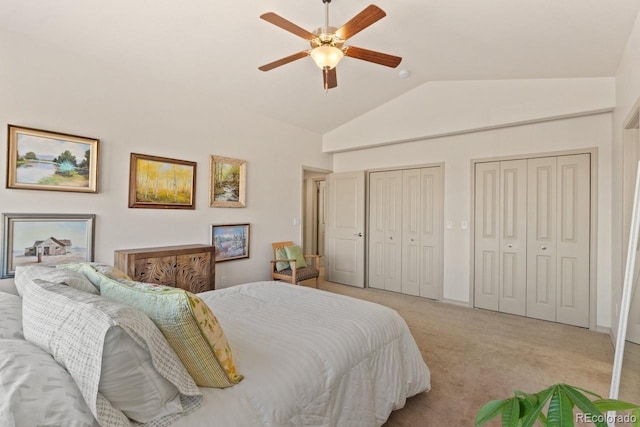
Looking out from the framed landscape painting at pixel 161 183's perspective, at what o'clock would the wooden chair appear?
The wooden chair is roughly at 10 o'clock from the framed landscape painting.

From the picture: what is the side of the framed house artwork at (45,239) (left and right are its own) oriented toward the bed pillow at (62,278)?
front

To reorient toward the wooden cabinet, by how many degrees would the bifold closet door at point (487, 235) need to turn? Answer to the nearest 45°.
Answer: approximately 45° to its right

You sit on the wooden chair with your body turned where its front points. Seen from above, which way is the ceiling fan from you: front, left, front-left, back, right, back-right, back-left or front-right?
front-right

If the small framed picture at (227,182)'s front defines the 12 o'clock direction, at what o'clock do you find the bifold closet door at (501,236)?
The bifold closet door is roughly at 11 o'clock from the small framed picture.

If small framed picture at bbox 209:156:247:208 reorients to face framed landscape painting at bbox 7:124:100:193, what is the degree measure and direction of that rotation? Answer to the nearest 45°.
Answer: approximately 90° to its right

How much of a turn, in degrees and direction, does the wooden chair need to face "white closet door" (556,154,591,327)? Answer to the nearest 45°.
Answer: approximately 45° to its left

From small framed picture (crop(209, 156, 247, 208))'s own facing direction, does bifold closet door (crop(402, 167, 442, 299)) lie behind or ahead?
ahead

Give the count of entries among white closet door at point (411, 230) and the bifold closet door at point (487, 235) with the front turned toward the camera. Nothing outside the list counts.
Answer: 2

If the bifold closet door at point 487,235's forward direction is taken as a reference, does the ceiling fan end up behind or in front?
in front

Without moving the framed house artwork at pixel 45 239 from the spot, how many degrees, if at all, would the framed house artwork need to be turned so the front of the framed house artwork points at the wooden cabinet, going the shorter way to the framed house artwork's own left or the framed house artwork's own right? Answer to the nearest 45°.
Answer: approximately 90° to the framed house artwork's own left

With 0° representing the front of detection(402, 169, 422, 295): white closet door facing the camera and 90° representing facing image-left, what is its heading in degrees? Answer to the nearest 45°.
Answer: approximately 0°

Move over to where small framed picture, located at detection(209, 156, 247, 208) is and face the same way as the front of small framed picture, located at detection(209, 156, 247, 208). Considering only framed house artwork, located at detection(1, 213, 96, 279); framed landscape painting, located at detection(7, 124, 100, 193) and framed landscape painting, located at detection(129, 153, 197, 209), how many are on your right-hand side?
3
